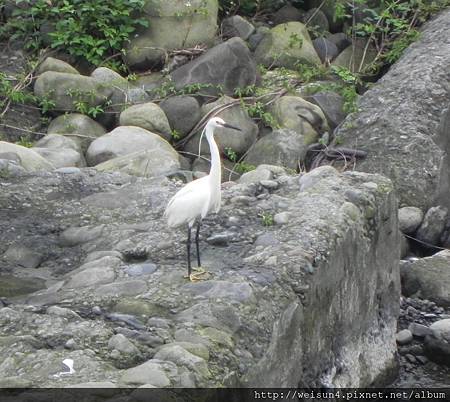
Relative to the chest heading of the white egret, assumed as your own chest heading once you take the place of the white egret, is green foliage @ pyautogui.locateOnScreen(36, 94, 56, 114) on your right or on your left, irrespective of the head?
on your left

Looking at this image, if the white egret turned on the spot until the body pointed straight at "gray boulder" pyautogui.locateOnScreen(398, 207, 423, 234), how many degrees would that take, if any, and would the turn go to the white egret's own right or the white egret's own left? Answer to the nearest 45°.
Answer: approximately 45° to the white egret's own left

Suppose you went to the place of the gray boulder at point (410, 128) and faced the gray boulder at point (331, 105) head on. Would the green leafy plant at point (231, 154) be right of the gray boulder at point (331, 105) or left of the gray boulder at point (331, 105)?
left

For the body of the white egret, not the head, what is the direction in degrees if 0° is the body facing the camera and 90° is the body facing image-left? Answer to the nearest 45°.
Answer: approximately 270°

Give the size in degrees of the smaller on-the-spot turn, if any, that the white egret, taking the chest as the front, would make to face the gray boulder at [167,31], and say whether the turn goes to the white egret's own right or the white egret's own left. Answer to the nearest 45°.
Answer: approximately 90° to the white egret's own left

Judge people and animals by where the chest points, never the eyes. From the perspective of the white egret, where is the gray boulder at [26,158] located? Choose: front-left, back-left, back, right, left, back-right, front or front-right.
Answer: back-left

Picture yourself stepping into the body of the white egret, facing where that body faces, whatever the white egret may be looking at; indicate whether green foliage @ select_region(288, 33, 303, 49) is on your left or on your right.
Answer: on your left

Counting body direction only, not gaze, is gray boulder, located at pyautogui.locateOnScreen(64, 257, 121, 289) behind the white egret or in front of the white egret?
behind

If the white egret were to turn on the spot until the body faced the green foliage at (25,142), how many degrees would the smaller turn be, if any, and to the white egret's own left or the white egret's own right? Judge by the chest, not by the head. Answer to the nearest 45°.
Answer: approximately 135° to the white egret's own left
